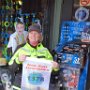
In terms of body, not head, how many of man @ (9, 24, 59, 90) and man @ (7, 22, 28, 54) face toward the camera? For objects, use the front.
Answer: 2

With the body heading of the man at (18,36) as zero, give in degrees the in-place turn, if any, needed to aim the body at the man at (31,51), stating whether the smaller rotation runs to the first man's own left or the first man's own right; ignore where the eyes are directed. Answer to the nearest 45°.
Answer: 0° — they already face them

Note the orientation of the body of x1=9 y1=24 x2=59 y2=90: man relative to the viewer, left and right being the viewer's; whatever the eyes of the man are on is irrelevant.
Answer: facing the viewer

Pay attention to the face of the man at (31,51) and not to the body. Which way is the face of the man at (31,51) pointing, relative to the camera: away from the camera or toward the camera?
toward the camera

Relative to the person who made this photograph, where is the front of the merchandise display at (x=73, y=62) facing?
facing the viewer and to the left of the viewer

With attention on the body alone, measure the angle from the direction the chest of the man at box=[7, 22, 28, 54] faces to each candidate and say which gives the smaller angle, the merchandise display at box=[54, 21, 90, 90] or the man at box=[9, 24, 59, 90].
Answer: the man

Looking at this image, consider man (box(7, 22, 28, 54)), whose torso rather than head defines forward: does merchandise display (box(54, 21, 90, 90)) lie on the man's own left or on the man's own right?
on the man's own left

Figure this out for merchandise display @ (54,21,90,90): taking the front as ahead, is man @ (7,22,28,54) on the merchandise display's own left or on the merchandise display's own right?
on the merchandise display's own right

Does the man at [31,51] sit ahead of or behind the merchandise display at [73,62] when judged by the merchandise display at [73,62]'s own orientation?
ahead

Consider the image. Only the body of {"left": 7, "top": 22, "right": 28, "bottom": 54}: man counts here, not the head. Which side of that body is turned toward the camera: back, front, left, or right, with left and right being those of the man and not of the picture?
front

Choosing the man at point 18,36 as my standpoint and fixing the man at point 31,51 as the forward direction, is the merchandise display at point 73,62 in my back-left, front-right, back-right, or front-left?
front-left

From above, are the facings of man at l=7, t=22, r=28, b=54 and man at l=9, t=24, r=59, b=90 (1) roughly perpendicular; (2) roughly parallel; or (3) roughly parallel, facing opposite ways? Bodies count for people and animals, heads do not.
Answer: roughly parallel
